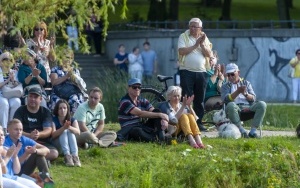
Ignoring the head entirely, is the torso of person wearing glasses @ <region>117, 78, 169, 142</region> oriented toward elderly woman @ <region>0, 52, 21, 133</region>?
no

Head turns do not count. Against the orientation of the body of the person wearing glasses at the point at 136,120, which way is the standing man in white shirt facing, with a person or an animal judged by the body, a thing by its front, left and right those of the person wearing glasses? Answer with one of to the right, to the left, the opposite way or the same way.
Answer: the same way

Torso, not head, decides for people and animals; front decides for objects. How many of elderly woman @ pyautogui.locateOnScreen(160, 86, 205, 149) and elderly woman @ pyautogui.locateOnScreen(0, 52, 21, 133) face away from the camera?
0

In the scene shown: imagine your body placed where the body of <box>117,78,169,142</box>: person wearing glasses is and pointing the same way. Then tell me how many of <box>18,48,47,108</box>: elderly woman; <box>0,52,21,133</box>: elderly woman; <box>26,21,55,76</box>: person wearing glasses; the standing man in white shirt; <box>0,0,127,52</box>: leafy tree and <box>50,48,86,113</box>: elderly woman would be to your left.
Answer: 1

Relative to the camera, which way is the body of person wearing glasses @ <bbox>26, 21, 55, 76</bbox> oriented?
toward the camera

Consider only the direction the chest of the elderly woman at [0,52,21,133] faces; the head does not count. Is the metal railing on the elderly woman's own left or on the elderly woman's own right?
on the elderly woman's own left

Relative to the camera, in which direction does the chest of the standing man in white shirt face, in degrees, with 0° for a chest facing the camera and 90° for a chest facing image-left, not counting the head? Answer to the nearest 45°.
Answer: approximately 315°

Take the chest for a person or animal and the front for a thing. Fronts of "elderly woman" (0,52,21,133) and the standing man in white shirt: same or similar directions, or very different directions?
same or similar directions

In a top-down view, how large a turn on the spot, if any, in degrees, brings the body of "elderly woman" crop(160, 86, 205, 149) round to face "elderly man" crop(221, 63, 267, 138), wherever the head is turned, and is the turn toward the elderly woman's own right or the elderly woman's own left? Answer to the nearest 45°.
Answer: approximately 90° to the elderly woman's own left
